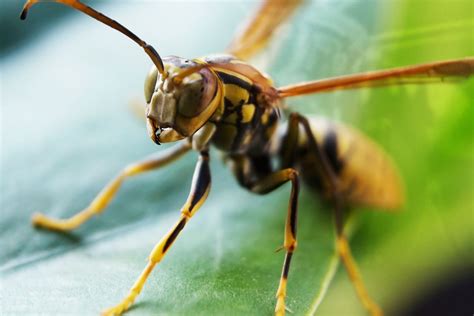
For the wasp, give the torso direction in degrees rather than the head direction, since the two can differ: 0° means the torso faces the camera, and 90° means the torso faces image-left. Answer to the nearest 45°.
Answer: approximately 45°
